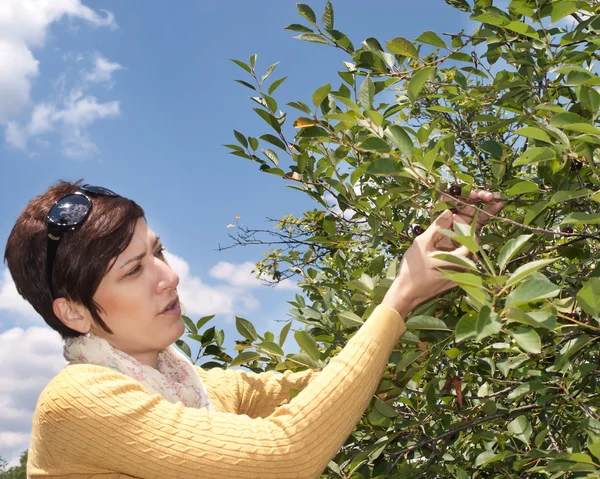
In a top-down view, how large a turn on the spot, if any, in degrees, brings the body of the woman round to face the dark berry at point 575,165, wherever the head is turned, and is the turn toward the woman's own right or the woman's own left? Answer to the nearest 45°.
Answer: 0° — they already face it

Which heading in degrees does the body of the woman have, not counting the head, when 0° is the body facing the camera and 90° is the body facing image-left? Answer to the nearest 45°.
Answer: approximately 270°

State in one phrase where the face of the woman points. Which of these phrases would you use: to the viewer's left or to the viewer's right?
to the viewer's right
